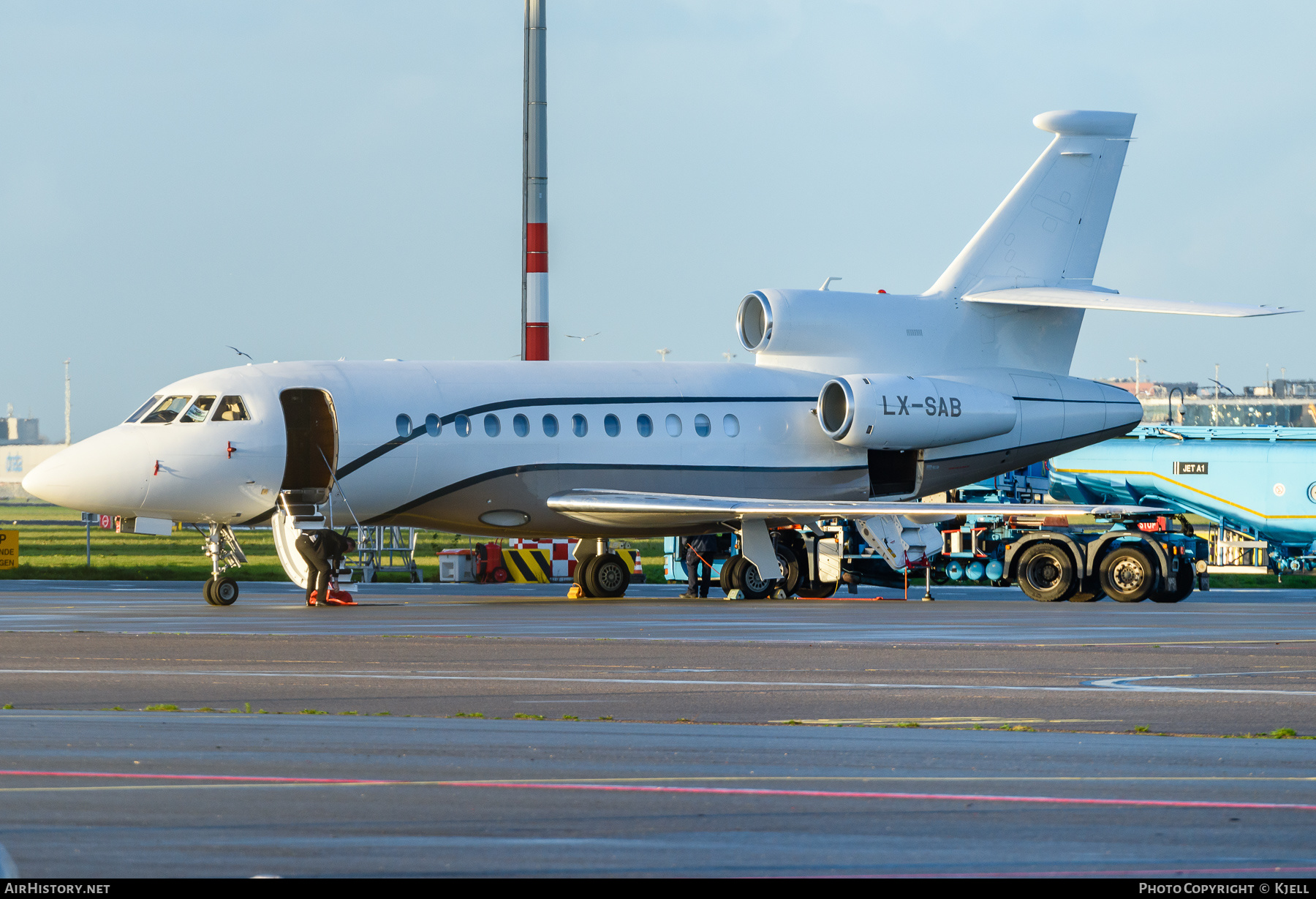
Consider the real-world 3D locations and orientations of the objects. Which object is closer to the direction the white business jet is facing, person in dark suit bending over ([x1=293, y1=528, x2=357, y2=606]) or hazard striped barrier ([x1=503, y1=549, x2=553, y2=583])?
the person in dark suit bending over

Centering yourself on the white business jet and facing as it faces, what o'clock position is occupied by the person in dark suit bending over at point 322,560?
The person in dark suit bending over is roughly at 11 o'clock from the white business jet.

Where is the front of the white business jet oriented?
to the viewer's left

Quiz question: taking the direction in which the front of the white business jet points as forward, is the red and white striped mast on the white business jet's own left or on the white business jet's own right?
on the white business jet's own right

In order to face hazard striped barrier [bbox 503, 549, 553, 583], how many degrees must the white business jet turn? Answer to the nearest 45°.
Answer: approximately 45° to its right

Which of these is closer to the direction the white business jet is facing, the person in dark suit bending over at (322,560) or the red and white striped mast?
the person in dark suit bending over
